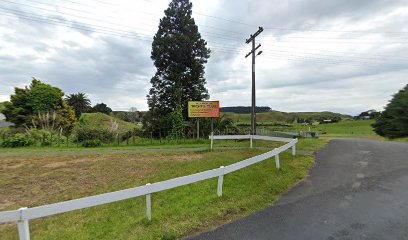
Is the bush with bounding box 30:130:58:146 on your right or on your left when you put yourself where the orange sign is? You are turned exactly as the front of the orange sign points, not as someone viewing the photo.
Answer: on your right

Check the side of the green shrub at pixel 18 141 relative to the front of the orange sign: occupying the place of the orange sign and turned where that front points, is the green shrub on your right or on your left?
on your right

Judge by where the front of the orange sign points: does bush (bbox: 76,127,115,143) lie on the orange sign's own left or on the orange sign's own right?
on the orange sign's own right

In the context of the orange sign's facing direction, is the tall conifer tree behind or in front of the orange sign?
behind

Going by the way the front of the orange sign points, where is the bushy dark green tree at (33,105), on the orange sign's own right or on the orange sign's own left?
on the orange sign's own right

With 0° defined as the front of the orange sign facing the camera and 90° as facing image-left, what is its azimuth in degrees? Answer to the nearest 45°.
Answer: approximately 0°
